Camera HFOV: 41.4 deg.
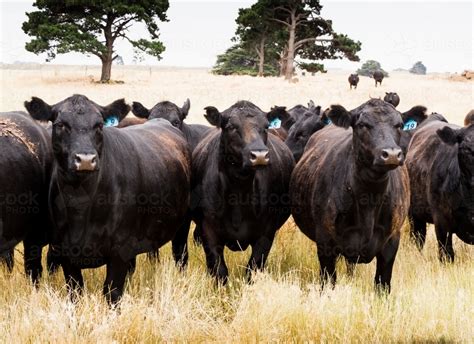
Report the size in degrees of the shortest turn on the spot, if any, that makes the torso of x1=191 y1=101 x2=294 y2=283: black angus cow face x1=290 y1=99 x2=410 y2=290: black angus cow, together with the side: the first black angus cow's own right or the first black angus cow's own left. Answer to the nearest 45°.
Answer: approximately 45° to the first black angus cow's own left

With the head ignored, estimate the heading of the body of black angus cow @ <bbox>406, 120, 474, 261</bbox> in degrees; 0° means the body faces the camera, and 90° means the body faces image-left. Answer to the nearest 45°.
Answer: approximately 315°

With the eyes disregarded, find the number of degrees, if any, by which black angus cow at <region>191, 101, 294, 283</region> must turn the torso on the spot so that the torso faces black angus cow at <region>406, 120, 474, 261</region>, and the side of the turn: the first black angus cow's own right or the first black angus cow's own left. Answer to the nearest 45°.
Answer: approximately 90° to the first black angus cow's own left

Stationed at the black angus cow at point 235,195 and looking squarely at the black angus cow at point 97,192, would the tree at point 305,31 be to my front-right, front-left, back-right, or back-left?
back-right

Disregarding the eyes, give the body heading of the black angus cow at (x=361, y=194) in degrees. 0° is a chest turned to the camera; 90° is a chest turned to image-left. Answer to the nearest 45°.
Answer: approximately 315°

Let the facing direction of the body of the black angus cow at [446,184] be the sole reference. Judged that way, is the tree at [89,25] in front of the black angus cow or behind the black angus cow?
behind

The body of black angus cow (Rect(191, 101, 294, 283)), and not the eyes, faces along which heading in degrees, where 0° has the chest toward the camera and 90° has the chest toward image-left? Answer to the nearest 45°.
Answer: approximately 0°
